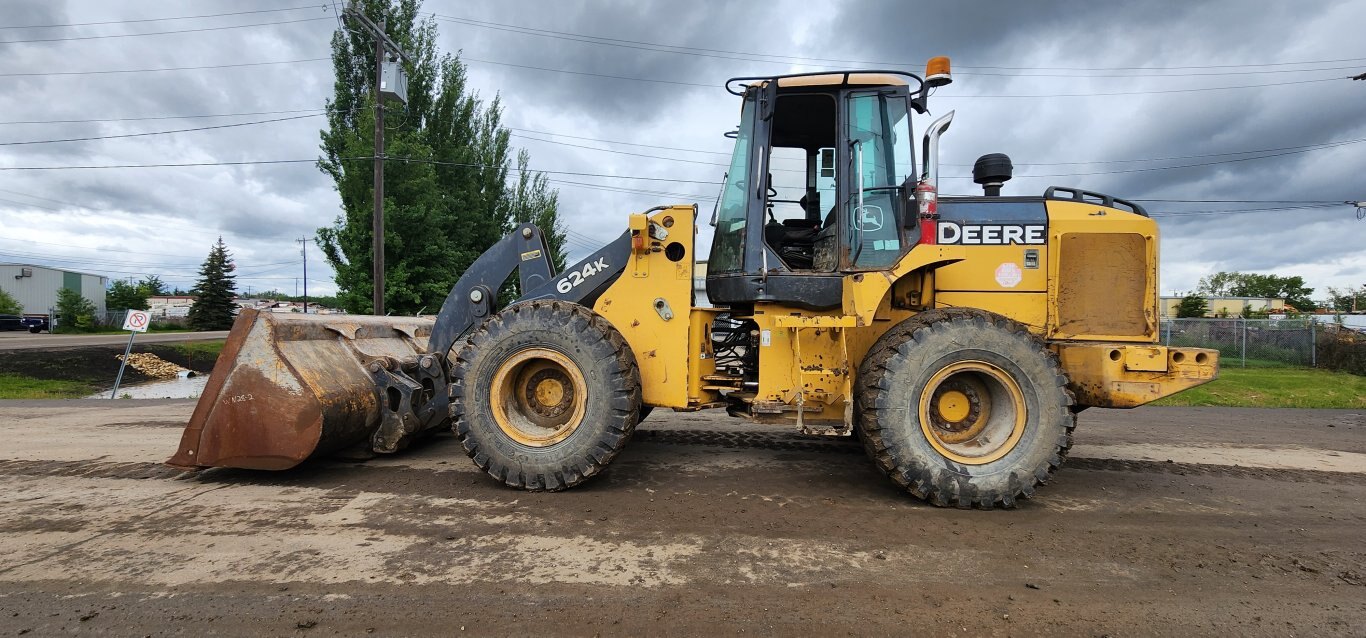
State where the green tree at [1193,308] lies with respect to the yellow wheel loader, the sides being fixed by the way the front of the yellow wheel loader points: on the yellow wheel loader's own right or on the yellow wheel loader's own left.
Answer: on the yellow wheel loader's own right

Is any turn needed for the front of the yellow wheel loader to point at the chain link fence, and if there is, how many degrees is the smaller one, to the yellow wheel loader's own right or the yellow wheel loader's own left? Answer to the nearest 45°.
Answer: approximately 135° to the yellow wheel loader's own right

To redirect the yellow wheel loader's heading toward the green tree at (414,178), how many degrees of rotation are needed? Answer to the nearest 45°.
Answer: approximately 45° to its right

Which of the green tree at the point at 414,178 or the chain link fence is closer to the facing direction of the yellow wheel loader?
the green tree

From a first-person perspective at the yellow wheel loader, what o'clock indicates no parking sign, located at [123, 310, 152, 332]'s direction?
The no parking sign is roughly at 1 o'clock from the yellow wheel loader.

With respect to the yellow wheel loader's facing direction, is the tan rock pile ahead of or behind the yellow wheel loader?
ahead

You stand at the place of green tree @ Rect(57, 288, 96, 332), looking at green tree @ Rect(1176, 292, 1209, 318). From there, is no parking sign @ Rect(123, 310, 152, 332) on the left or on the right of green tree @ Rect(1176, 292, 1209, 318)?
right

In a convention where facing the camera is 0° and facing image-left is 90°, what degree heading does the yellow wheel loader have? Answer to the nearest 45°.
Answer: approximately 90°

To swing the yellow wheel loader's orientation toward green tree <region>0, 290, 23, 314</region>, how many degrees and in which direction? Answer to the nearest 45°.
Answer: approximately 45° to its right

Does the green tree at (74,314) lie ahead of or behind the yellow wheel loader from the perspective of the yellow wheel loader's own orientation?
ahead

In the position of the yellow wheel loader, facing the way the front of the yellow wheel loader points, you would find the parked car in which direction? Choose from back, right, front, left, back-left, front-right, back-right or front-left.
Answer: front-right

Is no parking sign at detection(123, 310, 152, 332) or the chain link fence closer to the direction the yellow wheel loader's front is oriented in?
the no parking sign
